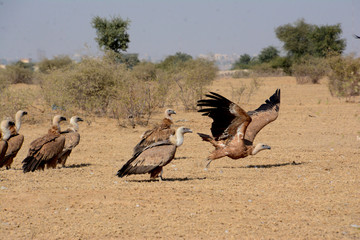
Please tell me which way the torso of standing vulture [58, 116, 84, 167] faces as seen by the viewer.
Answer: to the viewer's right

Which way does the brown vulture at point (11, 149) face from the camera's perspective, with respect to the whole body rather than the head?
to the viewer's right

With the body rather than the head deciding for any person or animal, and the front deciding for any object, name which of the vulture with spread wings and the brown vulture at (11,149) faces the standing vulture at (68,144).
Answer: the brown vulture

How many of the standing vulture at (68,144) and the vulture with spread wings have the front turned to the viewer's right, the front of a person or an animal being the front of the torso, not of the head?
2

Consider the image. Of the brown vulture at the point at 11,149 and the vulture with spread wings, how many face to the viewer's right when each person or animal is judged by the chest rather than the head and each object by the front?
2

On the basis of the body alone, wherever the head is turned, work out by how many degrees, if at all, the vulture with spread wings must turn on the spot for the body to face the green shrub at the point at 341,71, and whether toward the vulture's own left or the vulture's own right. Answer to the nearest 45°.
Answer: approximately 90° to the vulture's own left

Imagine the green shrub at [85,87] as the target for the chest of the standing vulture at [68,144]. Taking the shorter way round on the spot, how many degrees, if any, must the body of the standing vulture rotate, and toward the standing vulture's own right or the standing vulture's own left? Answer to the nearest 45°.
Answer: approximately 90° to the standing vulture's own left

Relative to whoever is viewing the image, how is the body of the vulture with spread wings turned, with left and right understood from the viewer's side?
facing to the right of the viewer

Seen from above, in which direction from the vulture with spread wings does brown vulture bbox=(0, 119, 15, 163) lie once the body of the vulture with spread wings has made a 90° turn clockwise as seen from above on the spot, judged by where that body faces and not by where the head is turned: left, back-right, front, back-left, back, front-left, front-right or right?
right

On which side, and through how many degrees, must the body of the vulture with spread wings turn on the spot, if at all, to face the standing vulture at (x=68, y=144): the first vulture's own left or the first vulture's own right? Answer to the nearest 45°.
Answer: approximately 180°

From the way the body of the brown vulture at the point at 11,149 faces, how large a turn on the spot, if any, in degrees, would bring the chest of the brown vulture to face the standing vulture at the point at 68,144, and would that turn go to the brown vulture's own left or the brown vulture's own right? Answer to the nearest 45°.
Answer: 0° — it already faces it

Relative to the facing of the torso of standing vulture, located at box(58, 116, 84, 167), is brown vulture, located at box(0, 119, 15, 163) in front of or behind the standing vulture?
behind

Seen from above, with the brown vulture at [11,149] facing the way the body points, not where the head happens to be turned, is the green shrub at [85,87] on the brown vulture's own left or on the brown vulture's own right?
on the brown vulture's own left

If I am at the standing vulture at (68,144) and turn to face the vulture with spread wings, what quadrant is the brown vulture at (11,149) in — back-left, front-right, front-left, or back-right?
back-right

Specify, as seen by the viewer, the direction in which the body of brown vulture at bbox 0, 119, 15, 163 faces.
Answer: to the viewer's right
